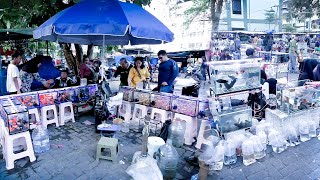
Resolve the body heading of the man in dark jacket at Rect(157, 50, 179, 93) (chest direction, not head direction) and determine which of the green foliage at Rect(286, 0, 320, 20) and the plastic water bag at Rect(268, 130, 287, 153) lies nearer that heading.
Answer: the plastic water bag

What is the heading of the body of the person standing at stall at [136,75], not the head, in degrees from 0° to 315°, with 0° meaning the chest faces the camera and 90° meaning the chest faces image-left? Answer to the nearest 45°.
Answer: approximately 0°

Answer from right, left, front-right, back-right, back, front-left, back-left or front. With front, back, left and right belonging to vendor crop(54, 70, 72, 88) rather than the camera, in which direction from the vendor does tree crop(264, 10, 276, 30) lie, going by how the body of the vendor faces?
back-left

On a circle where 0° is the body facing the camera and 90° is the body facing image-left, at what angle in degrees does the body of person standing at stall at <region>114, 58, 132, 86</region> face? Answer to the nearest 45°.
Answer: approximately 0°
